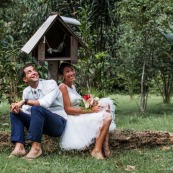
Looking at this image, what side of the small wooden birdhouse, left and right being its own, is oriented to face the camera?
front

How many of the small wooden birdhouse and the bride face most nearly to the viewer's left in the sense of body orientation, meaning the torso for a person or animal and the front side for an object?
0
